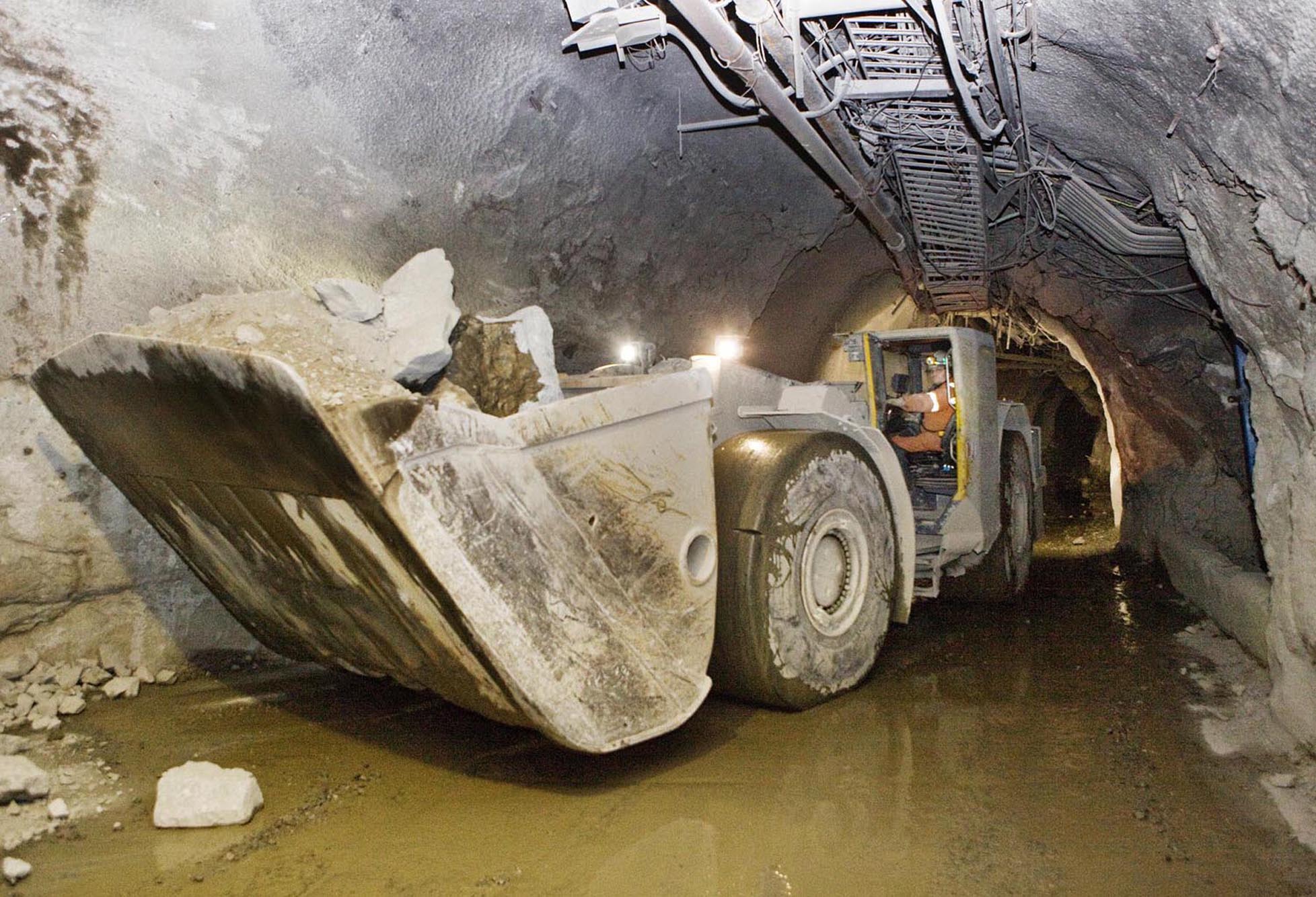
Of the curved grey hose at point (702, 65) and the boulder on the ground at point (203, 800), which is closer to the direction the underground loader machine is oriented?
the boulder on the ground

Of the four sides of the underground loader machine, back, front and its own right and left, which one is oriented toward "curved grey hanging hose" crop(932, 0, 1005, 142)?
back

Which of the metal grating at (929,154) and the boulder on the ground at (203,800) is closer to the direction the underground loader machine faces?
the boulder on the ground

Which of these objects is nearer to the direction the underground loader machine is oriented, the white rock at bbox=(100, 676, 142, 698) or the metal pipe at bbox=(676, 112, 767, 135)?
the white rock

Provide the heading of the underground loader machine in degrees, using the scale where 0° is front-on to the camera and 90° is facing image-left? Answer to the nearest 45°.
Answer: approximately 45°

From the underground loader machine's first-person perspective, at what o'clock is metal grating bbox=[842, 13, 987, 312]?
The metal grating is roughly at 6 o'clock from the underground loader machine.
